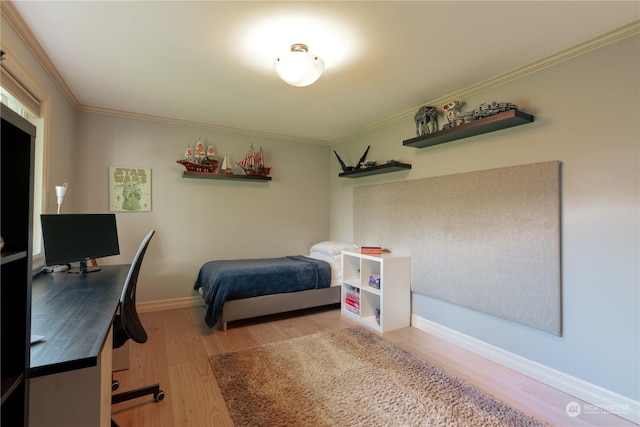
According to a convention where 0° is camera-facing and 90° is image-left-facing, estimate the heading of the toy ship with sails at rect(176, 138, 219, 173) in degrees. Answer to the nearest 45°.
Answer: approximately 90°

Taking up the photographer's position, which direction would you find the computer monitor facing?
facing the viewer and to the right of the viewer

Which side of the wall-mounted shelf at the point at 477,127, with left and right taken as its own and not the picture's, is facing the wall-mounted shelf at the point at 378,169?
right

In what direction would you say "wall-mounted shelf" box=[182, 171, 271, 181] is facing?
toward the camera

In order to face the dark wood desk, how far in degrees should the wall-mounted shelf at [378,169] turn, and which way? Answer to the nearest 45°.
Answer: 0° — it already faces it

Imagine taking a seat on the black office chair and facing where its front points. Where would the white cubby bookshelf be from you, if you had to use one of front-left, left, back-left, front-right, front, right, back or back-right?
back

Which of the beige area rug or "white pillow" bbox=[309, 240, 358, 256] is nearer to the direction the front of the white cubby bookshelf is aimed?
the beige area rug

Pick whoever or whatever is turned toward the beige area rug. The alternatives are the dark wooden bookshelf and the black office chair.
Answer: the dark wooden bookshelf

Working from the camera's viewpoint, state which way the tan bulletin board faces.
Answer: facing the viewer and to the left of the viewer

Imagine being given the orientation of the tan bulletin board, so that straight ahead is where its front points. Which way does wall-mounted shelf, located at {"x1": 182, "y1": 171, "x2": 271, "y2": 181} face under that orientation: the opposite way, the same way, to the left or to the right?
to the left

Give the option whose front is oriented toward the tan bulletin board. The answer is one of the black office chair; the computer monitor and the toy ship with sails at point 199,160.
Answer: the computer monitor

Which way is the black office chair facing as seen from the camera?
to the viewer's left

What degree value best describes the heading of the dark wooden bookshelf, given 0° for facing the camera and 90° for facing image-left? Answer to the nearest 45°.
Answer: approximately 270°
